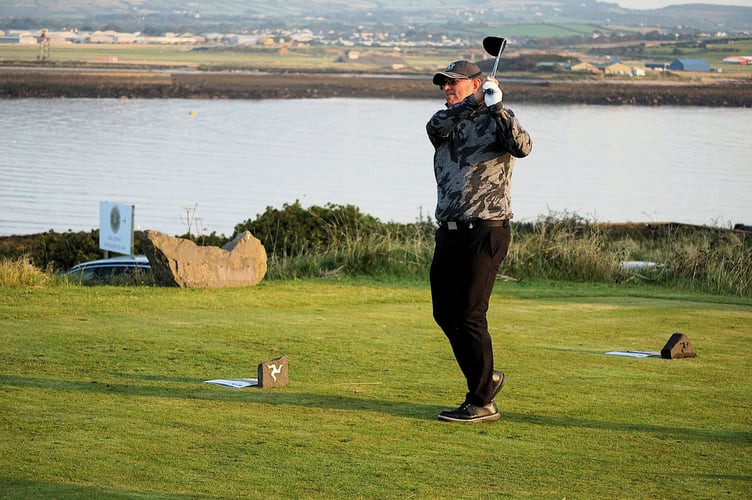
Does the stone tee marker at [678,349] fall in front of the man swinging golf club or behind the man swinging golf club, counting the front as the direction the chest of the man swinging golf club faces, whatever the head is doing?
behind

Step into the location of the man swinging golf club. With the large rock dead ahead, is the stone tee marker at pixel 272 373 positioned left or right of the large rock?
left

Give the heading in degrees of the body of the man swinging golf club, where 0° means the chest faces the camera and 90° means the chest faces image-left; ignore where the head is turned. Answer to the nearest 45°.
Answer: approximately 45°

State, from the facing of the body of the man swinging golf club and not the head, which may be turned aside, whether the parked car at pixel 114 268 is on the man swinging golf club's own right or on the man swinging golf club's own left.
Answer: on the man swinging golf club's own right

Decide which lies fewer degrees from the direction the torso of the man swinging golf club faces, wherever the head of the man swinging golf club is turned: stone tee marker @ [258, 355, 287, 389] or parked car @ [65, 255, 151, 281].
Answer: the stone tee marker

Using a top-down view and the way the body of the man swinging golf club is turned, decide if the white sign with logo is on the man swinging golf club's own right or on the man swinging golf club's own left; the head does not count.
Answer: on the man swinging golf club's own right

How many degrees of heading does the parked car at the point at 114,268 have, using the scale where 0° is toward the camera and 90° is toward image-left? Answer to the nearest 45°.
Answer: approximately 90°

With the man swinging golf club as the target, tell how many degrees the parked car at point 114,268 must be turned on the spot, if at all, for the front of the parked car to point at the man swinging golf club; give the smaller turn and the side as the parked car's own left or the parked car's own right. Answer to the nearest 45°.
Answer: approximately 90° to the parked car's own left

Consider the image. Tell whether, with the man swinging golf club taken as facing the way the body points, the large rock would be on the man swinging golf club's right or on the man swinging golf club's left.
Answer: on the man swinging golf club's right
